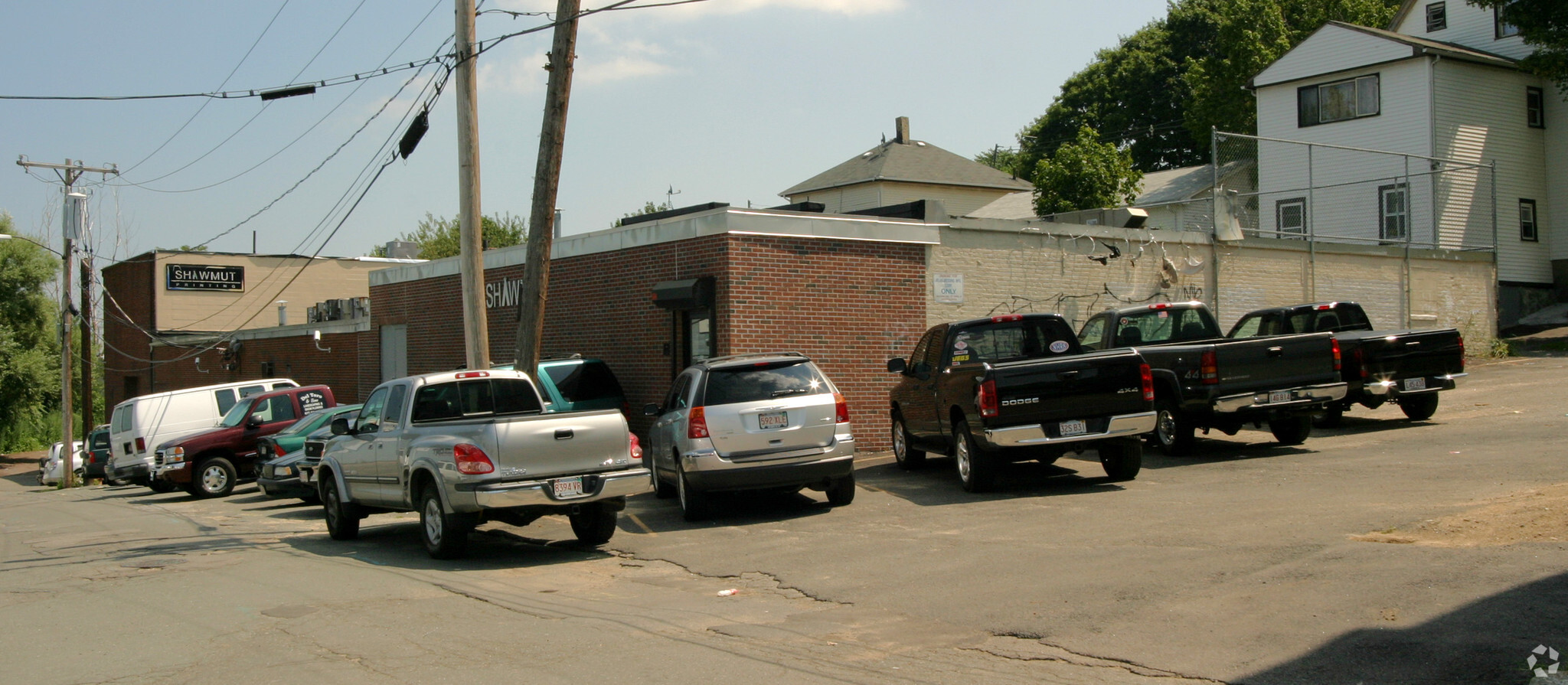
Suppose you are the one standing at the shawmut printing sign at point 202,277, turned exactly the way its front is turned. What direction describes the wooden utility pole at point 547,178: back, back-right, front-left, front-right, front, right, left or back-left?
front

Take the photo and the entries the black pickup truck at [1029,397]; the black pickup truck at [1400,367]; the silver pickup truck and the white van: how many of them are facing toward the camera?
0

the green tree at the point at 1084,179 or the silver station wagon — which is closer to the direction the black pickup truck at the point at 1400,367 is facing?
the green tree

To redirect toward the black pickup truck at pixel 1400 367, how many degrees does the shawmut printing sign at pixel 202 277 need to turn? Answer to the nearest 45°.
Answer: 0° — it already faces it

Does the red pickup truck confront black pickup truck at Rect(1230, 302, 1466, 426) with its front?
no

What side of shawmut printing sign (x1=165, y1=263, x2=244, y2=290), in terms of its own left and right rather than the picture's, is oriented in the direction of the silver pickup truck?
front

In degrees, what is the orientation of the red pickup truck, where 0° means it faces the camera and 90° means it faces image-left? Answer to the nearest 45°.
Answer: approximately 45°

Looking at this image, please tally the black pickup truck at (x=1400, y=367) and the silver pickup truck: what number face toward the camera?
0

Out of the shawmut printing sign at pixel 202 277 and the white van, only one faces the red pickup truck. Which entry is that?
the shawmut printing sign

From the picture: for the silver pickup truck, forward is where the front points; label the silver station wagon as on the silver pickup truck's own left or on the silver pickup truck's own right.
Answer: on the silver pickup truck's own right

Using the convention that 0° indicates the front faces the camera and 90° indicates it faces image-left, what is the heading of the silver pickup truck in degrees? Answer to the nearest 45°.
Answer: approximately 135°

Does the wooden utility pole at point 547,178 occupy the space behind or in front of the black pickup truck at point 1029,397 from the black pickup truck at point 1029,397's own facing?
in front

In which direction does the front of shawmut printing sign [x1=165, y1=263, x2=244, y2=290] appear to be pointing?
toward the camera

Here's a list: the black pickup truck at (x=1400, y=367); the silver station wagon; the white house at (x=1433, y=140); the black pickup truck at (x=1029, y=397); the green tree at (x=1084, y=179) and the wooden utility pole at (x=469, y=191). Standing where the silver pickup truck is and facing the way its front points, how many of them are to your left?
0

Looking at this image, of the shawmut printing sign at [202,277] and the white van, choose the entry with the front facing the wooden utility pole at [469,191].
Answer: the shawmut printing sign

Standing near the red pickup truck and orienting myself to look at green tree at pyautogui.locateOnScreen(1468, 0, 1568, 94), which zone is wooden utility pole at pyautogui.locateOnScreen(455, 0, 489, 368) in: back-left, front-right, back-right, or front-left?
front-right

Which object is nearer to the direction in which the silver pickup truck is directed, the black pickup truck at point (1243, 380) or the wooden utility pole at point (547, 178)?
the wooden utility pole

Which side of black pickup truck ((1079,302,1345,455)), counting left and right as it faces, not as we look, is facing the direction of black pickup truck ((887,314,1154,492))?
left

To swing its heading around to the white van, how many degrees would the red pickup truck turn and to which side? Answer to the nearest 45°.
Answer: approximately 90° to its right

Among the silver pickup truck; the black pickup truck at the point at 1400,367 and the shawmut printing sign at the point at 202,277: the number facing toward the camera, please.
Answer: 1
